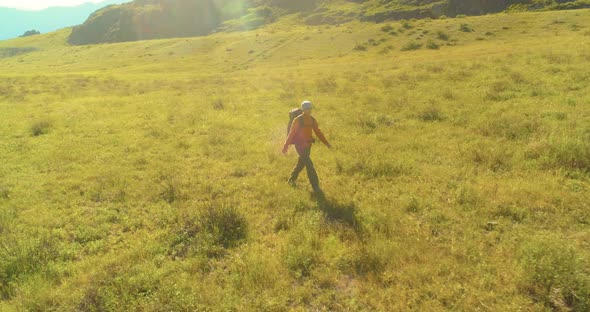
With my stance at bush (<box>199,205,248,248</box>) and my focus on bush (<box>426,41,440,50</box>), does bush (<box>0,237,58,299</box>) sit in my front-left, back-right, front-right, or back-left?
back-left

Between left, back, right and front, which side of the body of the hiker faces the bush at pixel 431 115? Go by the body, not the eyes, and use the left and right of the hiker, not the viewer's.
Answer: left

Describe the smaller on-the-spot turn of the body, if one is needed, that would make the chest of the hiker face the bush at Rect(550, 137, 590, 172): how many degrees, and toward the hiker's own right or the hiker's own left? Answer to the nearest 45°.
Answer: approximately 45° to the hiker's own left

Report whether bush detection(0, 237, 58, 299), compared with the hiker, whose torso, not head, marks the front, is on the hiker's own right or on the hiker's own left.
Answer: on the hiker's own right

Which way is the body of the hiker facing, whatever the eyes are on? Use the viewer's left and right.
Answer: facing the viewer and to the right of the viewer

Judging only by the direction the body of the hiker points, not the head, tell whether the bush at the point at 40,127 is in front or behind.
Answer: behind

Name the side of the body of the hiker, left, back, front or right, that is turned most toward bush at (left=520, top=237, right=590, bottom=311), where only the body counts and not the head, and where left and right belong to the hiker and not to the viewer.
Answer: front
